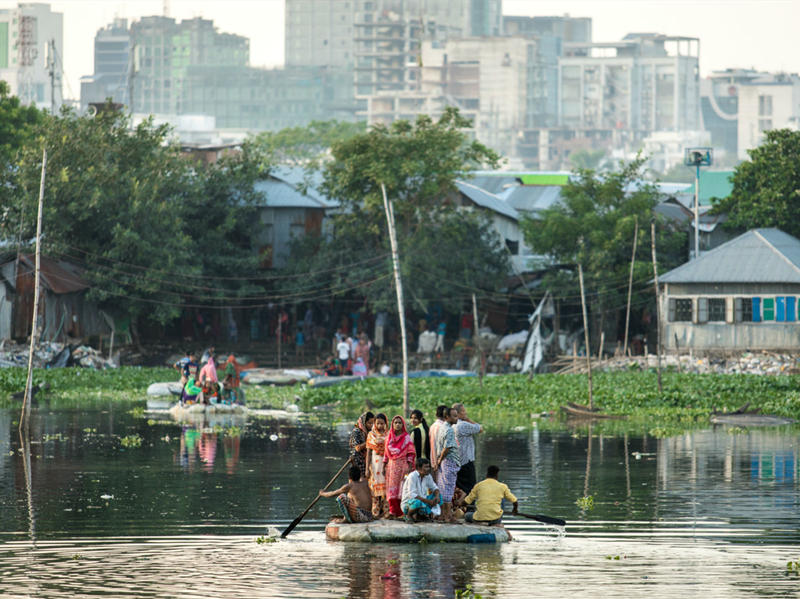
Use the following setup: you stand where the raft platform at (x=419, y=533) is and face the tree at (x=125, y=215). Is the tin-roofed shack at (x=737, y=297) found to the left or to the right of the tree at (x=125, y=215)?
right

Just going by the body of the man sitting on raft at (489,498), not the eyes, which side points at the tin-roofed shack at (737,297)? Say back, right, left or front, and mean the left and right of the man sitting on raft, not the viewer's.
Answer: front

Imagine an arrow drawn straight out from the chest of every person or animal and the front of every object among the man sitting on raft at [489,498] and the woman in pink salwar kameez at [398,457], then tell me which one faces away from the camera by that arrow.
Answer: the man sitting on raft

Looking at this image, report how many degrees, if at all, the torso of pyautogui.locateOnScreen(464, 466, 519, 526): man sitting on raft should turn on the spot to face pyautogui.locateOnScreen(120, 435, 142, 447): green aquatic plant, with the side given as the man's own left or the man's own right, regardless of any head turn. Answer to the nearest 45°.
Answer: approximately 45° to the man's own left

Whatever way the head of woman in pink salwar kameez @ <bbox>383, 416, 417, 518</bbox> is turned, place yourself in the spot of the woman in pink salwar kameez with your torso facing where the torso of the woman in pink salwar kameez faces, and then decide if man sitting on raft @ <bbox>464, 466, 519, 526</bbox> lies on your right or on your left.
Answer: on your left

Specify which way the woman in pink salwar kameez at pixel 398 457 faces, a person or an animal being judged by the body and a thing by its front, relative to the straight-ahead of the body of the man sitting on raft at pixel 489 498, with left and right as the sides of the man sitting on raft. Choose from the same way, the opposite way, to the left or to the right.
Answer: the opposite way

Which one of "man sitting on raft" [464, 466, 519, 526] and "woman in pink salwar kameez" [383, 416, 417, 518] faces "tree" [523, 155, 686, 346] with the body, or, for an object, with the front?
the man sitting on raft

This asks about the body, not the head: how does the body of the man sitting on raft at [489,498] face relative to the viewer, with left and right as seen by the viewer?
facing away from the viewer

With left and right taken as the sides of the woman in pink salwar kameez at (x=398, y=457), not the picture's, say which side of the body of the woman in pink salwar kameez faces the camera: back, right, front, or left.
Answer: front

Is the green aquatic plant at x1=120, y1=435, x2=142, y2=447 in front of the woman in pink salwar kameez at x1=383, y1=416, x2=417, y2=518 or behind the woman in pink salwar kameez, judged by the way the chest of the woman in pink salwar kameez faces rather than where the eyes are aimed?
behind

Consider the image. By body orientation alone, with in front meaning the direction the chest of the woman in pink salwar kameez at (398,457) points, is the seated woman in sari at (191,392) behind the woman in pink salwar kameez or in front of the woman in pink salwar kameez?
behind
